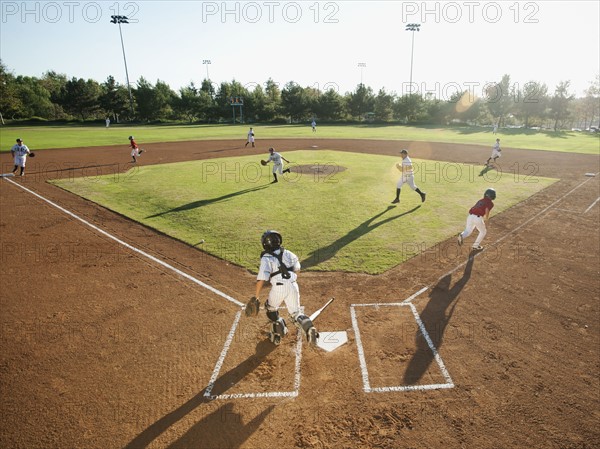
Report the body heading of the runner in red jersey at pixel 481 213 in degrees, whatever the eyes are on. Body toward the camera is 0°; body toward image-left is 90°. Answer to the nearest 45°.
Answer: approximately 225°

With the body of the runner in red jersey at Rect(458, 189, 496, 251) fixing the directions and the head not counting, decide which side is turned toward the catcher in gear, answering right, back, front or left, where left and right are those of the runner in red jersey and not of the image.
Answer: back

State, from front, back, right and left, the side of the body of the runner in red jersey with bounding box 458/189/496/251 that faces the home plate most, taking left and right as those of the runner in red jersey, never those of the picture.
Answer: back

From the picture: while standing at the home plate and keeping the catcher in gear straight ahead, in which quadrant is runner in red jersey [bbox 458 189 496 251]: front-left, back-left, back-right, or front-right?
back-right
